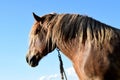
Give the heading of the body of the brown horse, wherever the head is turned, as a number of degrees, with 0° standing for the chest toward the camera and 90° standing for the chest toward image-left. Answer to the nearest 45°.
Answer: approximately 90°
